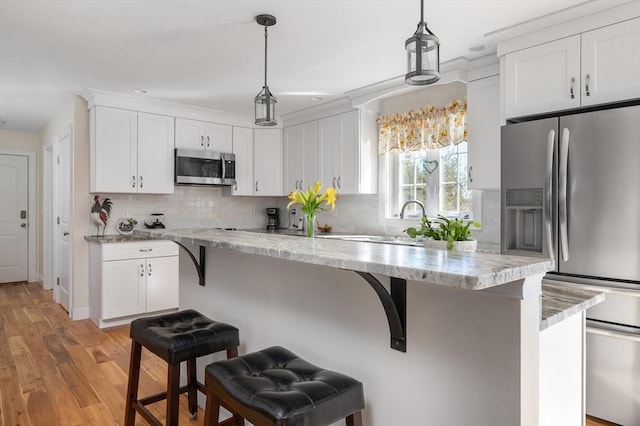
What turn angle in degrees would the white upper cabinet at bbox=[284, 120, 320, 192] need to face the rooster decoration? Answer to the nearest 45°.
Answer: approximately 45° to its right

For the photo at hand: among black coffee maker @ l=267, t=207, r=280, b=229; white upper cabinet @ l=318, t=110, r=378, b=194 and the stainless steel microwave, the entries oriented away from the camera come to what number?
0

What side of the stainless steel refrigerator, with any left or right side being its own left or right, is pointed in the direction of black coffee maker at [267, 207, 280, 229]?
right

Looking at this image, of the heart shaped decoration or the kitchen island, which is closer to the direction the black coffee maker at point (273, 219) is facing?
the kitchen island

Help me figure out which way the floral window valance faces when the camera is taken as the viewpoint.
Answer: facing the viewer and to the left of the viewer

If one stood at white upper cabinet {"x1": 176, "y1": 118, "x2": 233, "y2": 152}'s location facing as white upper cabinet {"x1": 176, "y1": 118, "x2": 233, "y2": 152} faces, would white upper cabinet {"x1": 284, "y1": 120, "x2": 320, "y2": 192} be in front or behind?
in front

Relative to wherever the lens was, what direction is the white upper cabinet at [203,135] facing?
facing the viewer and to the right of the viewer

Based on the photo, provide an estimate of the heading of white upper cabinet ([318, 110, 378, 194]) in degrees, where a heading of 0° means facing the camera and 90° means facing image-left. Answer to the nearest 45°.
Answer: approximately 45°

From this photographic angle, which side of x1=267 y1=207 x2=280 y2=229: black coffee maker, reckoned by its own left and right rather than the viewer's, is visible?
front

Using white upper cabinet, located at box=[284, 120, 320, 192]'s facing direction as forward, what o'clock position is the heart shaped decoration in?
The heart shaped decoration is roughly at 9 o'clock from the white upper cabinet.
